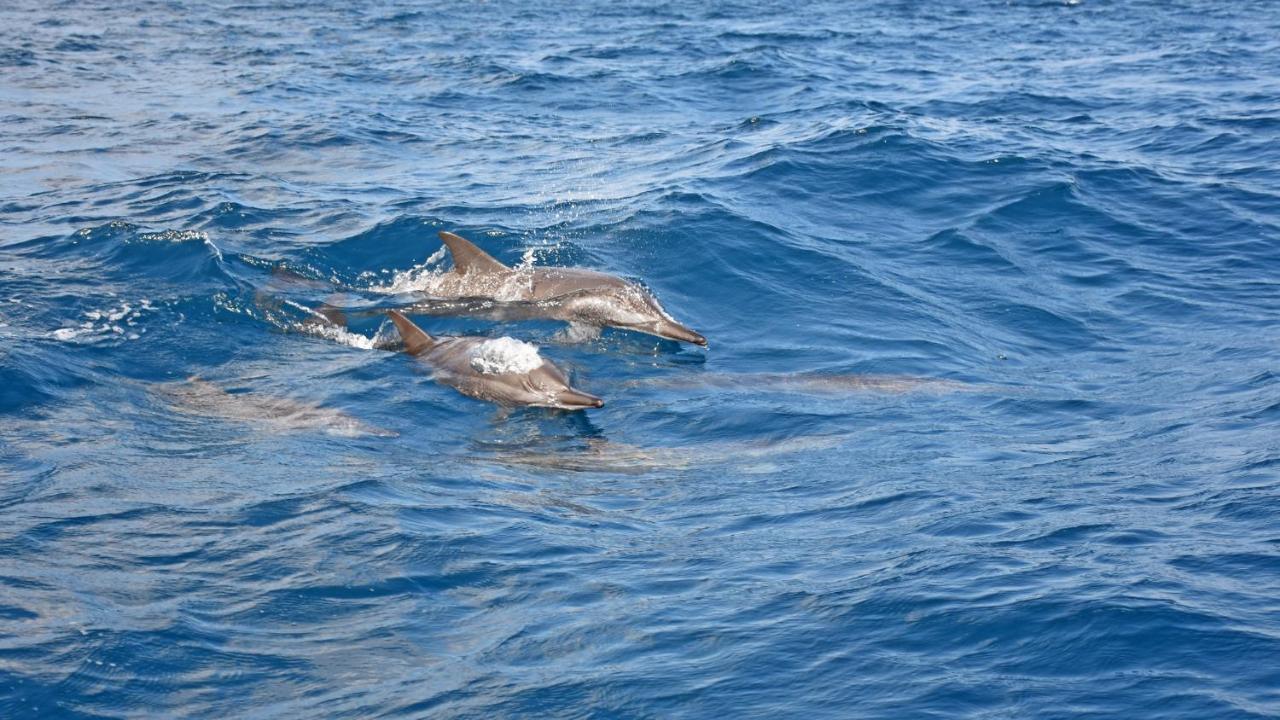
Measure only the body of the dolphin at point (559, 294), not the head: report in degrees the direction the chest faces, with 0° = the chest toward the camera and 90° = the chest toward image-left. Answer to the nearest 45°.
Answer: approximately 270°

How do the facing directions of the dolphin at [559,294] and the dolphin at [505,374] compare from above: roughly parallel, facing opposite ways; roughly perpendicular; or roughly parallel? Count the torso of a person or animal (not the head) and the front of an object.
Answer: roughly parallel

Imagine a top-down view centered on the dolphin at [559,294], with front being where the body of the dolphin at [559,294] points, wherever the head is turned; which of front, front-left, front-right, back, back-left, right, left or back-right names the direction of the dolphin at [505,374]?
right

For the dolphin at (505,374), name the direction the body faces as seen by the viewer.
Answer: to the viewer's right

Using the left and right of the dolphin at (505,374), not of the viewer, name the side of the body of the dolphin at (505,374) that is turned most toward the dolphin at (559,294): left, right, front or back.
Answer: left

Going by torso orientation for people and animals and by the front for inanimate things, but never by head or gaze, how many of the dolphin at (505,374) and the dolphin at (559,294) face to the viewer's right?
2
